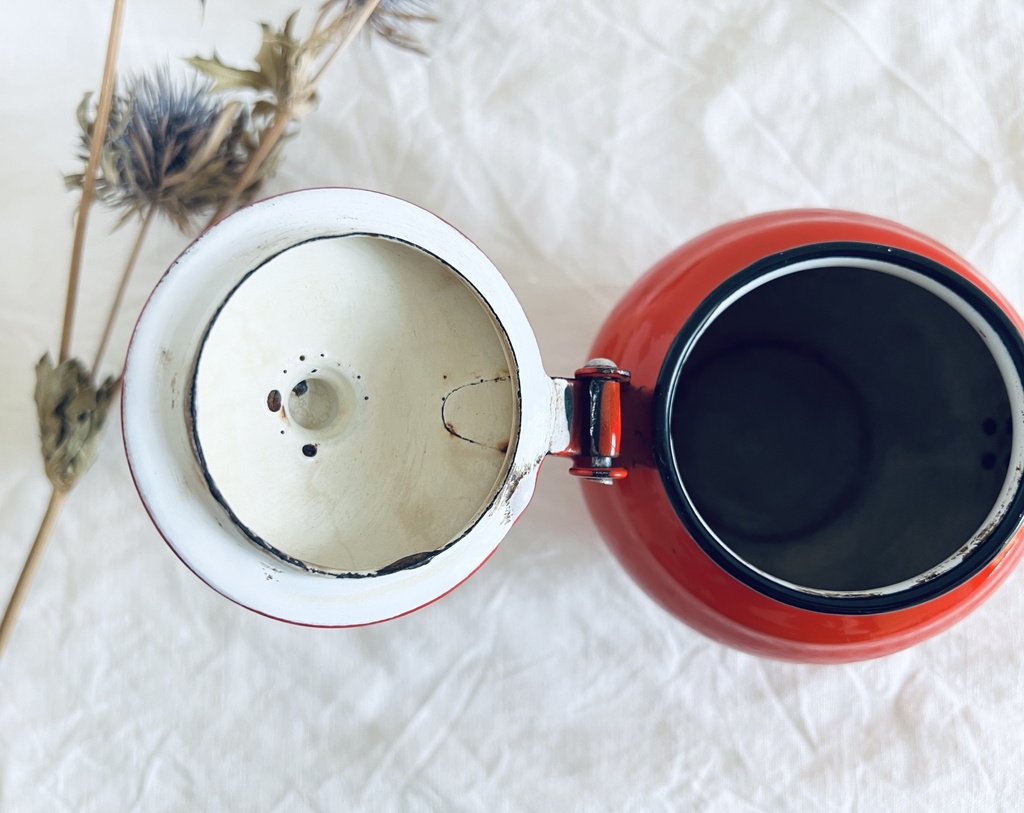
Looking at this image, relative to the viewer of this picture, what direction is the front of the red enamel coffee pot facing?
facing to the right of the viewer
